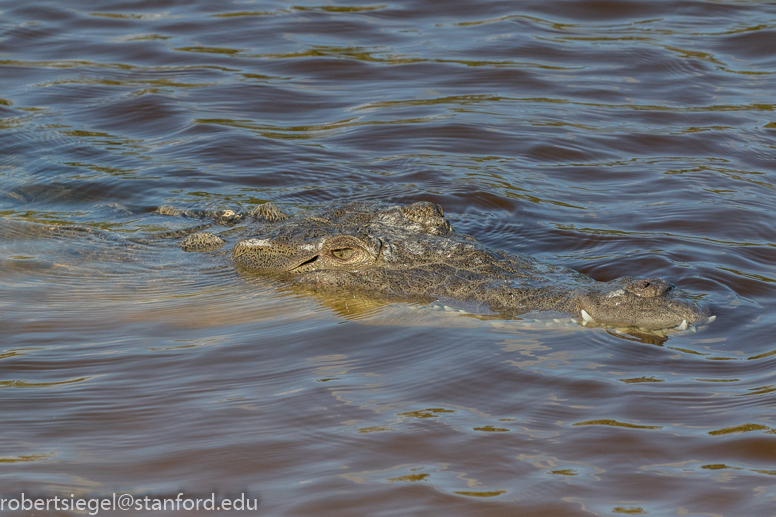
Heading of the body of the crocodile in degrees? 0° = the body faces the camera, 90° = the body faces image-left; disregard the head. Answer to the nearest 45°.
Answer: approximately 315°
